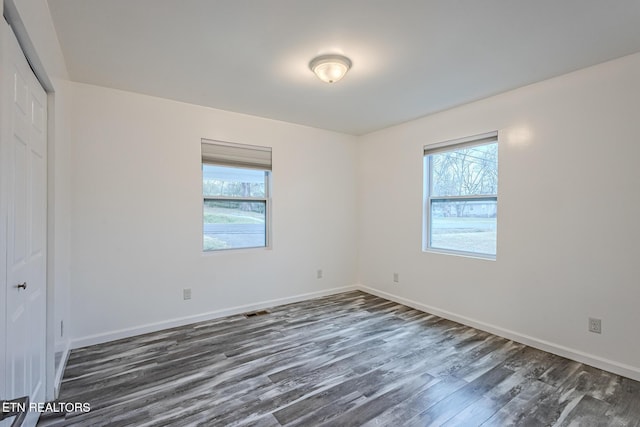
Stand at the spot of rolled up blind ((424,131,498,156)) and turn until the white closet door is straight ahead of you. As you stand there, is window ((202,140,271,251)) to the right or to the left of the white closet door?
right

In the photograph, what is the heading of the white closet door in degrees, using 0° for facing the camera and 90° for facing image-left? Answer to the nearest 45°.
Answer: approximately 270°

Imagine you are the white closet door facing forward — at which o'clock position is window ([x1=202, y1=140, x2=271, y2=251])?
The window is roughly at 11 o'clock from the white closet door.

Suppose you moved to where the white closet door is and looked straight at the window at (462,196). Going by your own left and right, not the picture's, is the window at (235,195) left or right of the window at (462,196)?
left

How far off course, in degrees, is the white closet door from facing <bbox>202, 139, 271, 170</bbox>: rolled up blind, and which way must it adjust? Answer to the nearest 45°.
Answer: approximately 45° to its left

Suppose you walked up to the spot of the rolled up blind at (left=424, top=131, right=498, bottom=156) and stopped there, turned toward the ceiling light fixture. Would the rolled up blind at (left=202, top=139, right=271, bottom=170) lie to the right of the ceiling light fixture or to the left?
right
